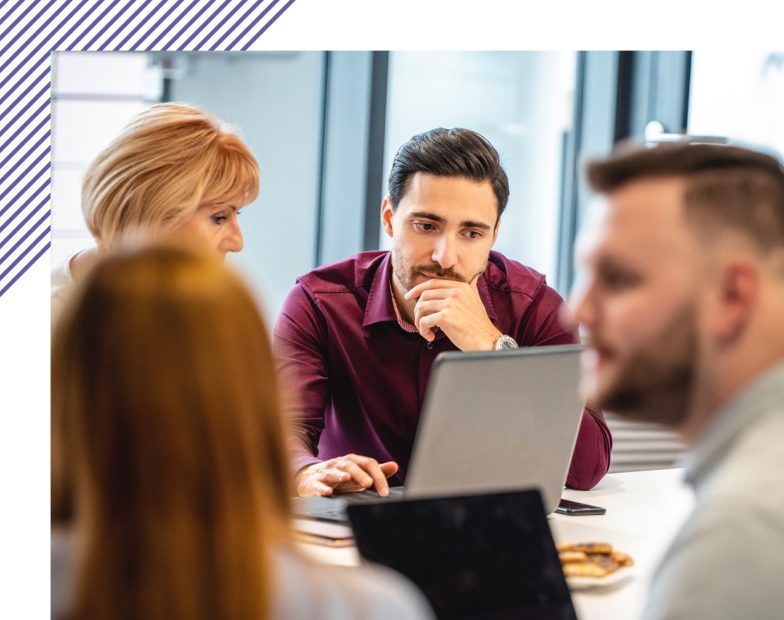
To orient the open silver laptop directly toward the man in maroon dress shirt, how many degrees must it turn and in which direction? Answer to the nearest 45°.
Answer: approximately 45° to its right

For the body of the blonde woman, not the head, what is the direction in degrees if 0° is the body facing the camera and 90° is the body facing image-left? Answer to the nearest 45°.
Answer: approximately 270°

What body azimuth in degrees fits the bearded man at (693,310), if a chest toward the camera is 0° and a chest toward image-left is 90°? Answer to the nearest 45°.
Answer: approximately 90°

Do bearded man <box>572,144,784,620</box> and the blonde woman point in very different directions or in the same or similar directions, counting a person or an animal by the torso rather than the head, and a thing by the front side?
very different directions

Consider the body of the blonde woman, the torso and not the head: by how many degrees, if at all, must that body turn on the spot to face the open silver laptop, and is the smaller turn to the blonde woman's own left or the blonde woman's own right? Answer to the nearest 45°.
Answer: approximately 45° to the blonde woman's own right

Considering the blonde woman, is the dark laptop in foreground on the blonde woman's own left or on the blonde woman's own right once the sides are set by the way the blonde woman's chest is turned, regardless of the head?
on the blonde woman's own right

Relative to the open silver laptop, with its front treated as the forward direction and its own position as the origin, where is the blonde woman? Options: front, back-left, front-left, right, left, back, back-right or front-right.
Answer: front

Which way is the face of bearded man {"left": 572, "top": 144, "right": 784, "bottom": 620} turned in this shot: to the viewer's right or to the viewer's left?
to the viewer's left

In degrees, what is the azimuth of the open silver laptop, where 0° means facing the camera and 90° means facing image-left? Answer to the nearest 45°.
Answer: approximately 135°

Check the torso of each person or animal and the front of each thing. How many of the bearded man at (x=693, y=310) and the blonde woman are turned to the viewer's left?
1
